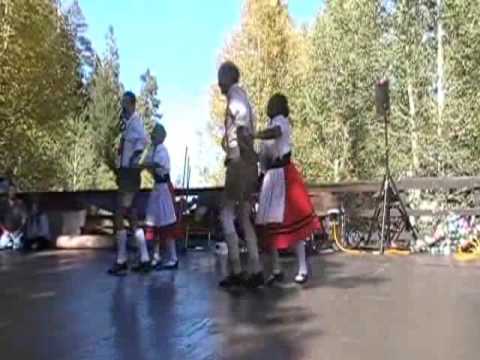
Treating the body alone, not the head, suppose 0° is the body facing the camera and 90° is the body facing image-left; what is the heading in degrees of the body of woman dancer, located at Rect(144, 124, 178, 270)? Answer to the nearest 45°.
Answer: approximately 45°

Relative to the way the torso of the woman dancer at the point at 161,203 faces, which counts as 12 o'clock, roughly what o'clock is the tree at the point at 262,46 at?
The tree is roughly at 5 o'clock from the woman dancer.

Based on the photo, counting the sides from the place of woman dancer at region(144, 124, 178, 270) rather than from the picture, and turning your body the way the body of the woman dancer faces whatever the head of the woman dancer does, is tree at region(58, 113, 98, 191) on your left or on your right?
on your right

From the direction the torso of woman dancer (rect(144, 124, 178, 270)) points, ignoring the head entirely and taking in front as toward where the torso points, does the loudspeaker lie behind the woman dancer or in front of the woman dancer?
behind
